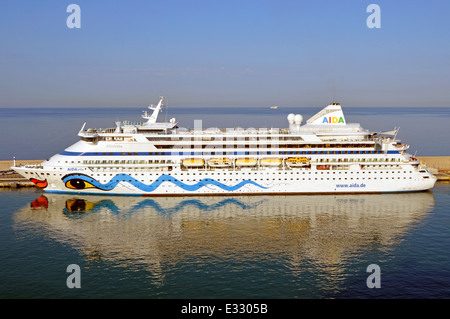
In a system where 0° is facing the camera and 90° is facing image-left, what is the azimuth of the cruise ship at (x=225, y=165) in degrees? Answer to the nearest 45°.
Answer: approximately 90°
